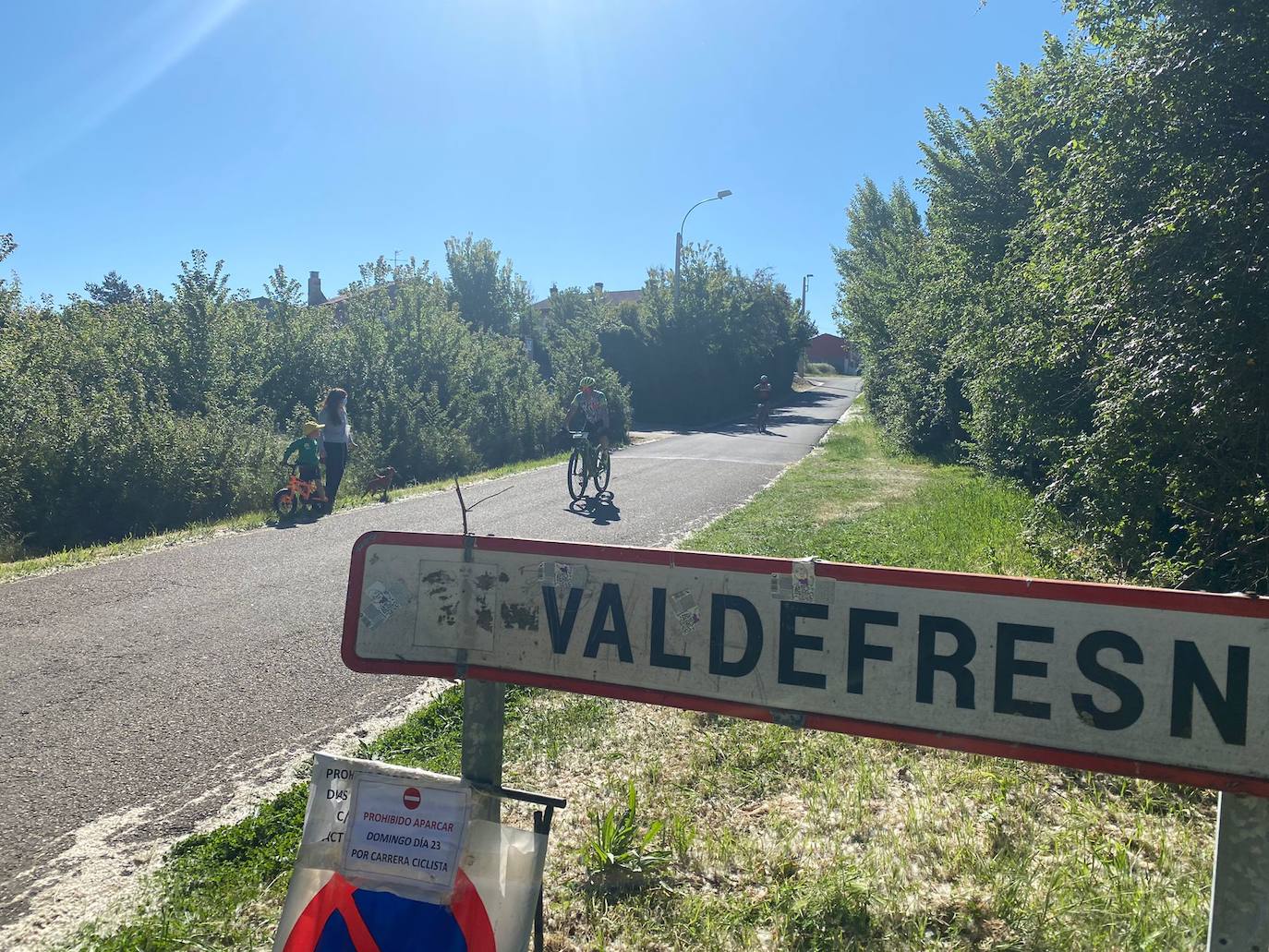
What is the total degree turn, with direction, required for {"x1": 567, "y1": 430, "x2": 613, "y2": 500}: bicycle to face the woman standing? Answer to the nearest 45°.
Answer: approximately 45° to its right

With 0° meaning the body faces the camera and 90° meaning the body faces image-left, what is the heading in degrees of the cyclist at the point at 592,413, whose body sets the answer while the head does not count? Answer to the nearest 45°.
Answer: approximately 45°

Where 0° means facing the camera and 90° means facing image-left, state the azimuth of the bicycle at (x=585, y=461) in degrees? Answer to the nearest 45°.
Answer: approximately 45°

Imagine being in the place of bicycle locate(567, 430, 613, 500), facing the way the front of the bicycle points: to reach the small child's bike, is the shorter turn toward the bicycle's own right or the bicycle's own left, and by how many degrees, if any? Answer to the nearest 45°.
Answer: approximately 45° to the bicycle's own right
